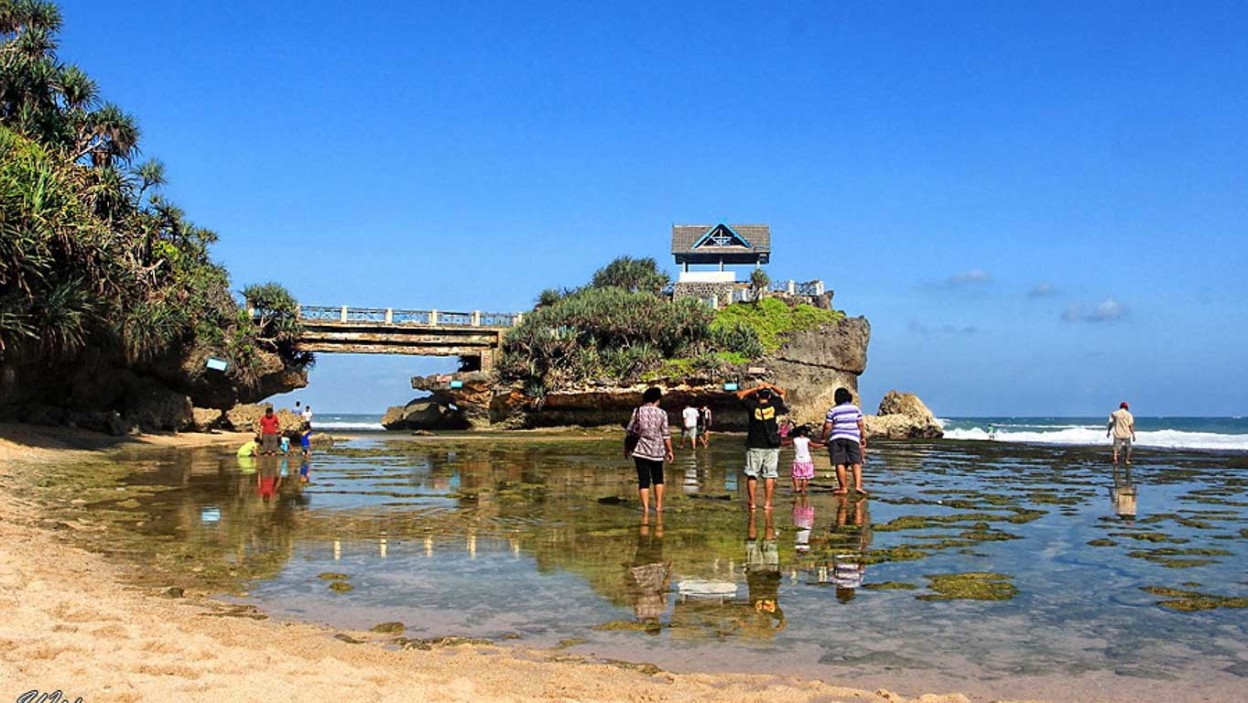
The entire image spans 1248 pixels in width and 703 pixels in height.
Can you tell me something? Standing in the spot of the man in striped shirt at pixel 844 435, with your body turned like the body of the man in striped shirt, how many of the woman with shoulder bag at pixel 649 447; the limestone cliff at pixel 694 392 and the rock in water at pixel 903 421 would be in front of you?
2

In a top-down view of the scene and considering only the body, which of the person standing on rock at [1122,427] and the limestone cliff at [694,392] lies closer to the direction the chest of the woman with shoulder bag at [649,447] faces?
the limestone cliff

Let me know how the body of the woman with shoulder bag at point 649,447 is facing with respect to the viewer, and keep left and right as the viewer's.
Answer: facing away from the viewer

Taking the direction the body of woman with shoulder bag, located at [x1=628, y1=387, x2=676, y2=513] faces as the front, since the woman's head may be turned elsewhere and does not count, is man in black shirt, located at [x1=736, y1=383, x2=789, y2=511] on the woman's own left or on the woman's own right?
on the woman's own right

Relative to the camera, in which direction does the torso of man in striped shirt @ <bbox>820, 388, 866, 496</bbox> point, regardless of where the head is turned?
away from the camera

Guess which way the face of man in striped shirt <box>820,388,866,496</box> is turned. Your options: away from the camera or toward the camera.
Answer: away from the camera

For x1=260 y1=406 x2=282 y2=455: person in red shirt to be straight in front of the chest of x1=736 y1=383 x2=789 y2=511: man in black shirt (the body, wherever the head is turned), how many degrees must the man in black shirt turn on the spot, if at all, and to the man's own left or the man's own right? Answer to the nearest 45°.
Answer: approximately 45° to the man's own left

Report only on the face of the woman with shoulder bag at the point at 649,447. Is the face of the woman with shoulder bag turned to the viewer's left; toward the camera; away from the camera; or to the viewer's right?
away from the camera

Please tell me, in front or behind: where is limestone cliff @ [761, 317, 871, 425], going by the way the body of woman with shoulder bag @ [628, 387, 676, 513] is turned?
in front

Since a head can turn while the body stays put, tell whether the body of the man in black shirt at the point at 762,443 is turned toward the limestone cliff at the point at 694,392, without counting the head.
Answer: yes

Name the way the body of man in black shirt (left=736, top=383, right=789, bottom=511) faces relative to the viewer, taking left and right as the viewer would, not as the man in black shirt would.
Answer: facing away from the viewer
